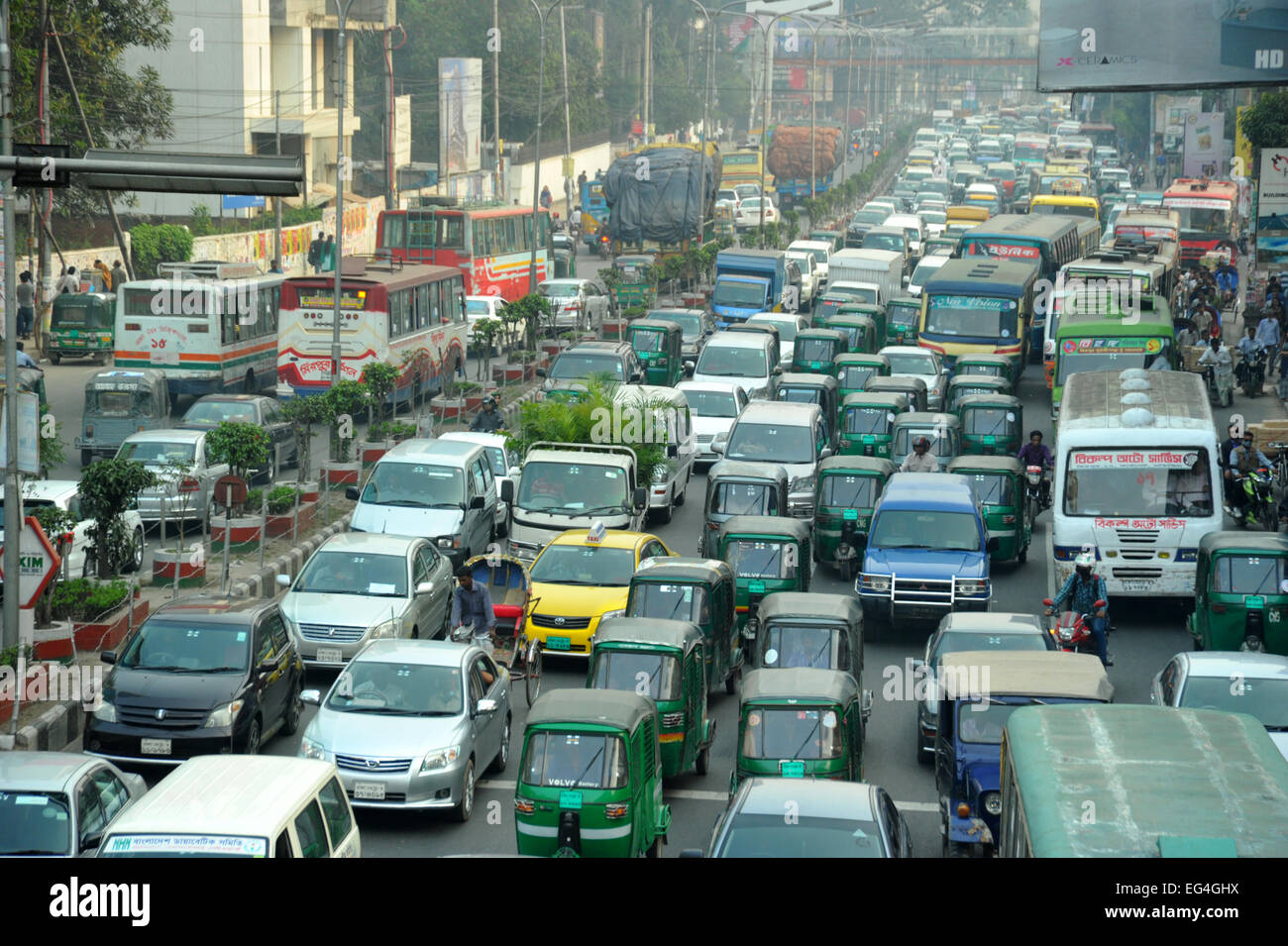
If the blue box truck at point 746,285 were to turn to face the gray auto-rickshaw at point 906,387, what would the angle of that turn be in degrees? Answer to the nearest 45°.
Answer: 0° — it already faces it

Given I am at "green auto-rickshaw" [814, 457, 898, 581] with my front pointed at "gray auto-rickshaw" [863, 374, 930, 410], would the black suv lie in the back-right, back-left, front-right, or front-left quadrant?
back-left

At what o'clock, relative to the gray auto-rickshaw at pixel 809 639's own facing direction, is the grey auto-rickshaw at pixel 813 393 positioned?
the grey auto-rickshaw at pixel 813 393 is roughly at 6 o'clock from the gray auto-rickshaw at pixel 809 639.

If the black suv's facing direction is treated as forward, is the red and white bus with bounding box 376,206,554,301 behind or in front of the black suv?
behind

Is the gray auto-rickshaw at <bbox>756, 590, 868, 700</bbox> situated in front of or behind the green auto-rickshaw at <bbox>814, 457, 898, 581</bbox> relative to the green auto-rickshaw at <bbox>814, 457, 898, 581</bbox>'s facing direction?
in front

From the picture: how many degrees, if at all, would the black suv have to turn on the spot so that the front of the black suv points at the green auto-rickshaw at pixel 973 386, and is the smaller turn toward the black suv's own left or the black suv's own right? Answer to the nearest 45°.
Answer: approximately 180°

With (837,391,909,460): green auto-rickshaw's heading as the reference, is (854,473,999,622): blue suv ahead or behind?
ahead

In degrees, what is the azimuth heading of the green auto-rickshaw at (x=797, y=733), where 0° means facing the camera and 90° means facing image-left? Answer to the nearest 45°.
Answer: approximately 0°

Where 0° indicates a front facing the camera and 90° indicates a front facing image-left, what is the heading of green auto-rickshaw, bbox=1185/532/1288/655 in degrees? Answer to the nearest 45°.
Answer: approximately 0°

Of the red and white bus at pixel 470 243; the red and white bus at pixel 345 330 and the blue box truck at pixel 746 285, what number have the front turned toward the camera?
1

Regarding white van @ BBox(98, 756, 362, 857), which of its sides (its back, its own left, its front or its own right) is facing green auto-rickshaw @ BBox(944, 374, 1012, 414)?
back

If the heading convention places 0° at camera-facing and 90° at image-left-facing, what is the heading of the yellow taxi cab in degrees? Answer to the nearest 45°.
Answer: approximately 45°
